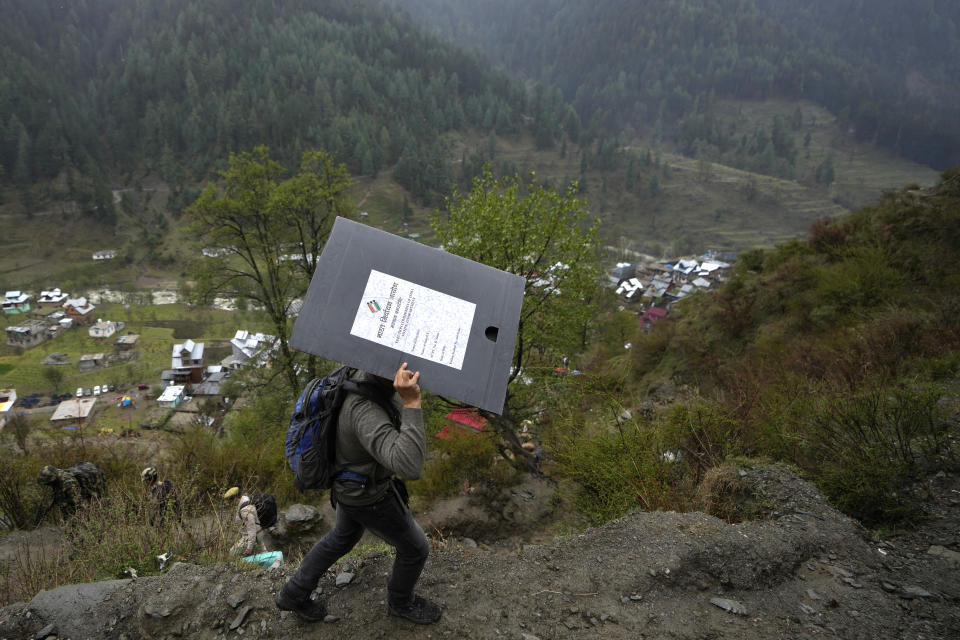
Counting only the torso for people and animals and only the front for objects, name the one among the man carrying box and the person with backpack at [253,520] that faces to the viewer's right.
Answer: the man carrying box

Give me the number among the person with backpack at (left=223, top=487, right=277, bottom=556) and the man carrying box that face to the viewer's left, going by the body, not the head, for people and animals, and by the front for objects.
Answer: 1

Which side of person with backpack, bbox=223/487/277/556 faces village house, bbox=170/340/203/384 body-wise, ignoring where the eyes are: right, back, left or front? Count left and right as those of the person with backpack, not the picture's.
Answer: right

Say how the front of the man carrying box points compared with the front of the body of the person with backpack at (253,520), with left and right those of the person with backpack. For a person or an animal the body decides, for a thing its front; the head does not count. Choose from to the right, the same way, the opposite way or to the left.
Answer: the opposite way

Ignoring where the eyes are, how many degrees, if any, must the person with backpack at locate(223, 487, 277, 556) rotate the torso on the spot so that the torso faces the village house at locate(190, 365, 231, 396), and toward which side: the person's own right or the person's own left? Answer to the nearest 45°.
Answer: approximately 90° to the person's own right

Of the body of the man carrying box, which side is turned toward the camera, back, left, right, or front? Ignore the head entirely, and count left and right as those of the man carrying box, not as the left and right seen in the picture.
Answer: right

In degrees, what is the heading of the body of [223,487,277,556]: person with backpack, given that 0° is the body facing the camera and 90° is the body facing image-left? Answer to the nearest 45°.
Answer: approximately 90°

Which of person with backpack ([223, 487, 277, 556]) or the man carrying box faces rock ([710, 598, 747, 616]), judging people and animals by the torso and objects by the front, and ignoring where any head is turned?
the man carrying box

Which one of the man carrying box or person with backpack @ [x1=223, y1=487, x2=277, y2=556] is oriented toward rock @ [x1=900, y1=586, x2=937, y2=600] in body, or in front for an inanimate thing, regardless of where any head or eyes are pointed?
the man carrying box

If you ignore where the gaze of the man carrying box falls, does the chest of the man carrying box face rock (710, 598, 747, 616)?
yes

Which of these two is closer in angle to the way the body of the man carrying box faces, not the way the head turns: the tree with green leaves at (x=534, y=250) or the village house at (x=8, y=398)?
the tree with green leaves
